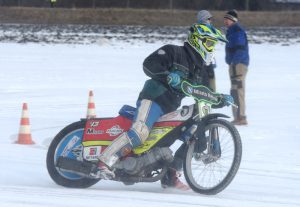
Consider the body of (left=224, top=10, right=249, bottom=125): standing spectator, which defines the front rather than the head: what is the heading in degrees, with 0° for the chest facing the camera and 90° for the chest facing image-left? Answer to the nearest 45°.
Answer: approximately 90°

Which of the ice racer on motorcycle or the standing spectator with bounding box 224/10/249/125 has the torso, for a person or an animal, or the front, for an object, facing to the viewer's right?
the ice racer on motorcycle

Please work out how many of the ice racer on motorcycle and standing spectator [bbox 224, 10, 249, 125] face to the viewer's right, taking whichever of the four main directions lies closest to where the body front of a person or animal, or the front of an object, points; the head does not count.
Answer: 1

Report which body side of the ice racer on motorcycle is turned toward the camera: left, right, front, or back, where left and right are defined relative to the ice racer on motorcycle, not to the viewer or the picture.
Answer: right

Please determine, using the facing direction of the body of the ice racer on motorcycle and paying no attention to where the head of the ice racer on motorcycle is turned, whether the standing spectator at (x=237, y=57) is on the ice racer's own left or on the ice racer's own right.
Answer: on the ice racer's own left

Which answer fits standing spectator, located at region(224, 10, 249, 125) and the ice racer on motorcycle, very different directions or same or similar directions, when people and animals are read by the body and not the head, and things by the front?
very different directions
